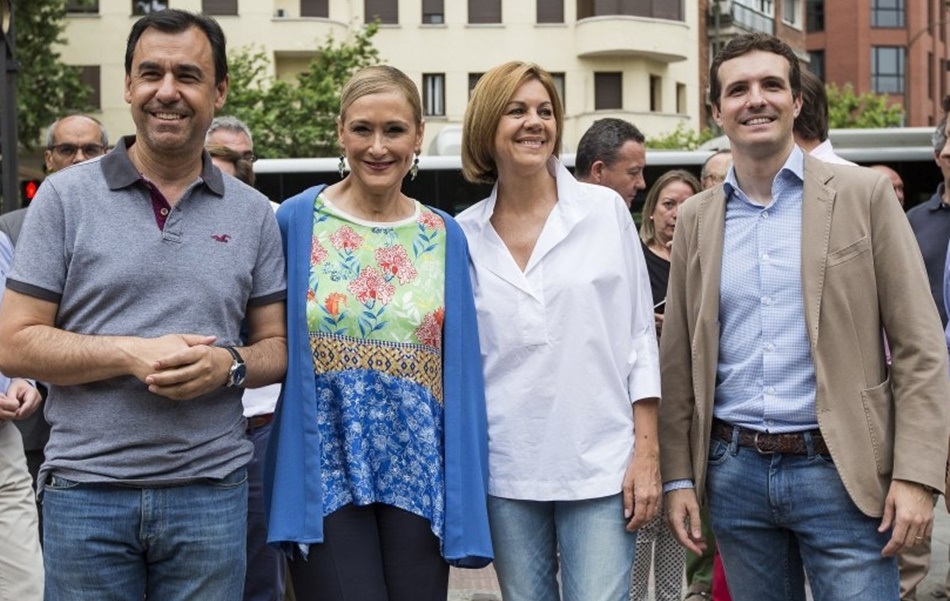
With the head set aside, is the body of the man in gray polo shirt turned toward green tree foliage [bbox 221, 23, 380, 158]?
no

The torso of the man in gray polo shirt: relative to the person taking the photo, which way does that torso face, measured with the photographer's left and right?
facing the viewer

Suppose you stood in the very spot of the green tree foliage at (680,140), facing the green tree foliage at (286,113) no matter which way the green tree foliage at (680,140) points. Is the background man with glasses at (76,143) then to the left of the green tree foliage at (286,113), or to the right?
left

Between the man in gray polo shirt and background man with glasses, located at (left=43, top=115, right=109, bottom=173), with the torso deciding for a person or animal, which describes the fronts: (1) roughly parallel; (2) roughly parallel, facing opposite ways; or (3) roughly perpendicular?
roughly parallel

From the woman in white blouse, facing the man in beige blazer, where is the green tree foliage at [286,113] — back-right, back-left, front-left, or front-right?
back-left

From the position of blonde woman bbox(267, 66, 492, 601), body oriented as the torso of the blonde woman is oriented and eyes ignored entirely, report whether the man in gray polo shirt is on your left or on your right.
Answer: on your right

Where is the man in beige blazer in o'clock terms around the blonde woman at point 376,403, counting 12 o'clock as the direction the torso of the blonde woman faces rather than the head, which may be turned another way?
The man in beige blazer is roughly at 9 o'clock from the blonde woman.

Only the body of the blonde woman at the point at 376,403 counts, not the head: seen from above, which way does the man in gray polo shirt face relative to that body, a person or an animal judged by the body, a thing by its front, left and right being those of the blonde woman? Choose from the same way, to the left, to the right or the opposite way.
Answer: the same way

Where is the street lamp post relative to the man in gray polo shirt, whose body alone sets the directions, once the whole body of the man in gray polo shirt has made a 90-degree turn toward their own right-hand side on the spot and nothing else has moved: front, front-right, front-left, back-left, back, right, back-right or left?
right

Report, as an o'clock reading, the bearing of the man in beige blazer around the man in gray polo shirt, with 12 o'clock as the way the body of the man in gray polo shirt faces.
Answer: The man in beige blazer is roughly at 9 o'clock from the man in gray polo shirt.

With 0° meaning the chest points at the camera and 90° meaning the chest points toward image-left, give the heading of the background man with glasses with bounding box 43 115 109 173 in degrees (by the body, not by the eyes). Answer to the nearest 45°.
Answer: approximately 0°

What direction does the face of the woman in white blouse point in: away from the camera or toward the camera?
toward the camera

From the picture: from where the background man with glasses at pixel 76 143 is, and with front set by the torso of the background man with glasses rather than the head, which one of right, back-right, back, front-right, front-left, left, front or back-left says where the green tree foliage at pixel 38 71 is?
back

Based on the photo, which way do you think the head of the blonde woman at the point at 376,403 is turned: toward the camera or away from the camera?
toward the camera

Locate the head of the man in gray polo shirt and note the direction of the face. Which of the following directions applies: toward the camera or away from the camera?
toward the camera

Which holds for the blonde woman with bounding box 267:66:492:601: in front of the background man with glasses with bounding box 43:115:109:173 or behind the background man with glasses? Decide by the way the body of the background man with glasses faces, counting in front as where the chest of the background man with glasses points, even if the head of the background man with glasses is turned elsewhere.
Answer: in front

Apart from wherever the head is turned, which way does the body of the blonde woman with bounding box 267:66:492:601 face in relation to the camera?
toward the camera

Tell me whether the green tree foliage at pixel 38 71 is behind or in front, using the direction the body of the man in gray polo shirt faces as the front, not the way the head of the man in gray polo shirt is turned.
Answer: behind
